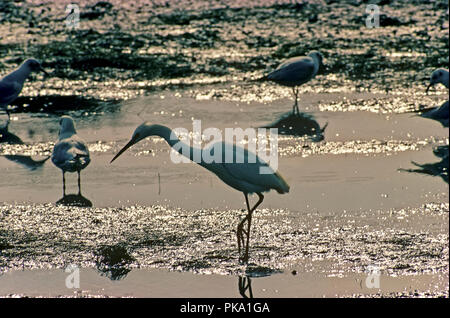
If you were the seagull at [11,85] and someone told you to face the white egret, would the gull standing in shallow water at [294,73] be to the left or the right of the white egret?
left

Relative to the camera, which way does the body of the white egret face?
to the viewer's left

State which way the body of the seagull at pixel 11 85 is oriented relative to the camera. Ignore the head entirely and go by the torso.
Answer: to the viewer's right

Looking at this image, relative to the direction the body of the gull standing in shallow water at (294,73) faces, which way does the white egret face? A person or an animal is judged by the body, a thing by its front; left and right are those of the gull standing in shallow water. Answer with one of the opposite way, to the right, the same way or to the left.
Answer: the opposite way

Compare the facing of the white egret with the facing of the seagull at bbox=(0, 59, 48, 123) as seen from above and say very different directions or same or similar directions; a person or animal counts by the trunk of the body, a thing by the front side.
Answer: very different directions

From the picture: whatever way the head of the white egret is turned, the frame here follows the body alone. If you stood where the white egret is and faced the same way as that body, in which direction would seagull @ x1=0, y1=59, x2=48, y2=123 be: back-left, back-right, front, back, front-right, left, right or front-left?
front-right

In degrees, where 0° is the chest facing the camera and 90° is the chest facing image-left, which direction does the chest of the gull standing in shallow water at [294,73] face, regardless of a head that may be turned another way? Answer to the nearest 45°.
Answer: approximately 270°

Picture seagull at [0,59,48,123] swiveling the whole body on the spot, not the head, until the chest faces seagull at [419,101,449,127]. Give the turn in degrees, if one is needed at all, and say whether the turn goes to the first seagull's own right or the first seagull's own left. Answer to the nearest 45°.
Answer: approximately 45° to the first seagull's own right

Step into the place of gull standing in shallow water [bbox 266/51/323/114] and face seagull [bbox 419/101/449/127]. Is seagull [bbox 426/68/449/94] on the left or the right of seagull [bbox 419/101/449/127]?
left

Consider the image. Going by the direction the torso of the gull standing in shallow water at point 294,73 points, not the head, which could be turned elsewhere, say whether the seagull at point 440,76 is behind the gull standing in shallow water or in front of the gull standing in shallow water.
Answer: in front

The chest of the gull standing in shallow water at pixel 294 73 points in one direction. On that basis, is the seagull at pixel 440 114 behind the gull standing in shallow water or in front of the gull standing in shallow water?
in front

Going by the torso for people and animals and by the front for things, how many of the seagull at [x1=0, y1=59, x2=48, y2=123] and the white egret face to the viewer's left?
1

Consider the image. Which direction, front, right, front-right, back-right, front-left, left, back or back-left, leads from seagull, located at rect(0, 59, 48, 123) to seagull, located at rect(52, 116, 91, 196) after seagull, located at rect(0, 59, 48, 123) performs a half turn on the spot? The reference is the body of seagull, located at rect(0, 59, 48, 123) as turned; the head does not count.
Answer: left

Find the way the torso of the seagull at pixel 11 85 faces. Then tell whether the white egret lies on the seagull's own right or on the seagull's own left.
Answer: on the seagull's own right

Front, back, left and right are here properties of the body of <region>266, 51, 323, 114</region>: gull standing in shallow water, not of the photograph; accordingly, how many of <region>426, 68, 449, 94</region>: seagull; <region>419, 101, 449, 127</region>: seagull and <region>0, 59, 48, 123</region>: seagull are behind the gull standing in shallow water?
1

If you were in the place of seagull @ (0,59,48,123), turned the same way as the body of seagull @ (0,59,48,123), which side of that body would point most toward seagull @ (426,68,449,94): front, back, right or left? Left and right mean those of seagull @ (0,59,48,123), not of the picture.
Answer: front
